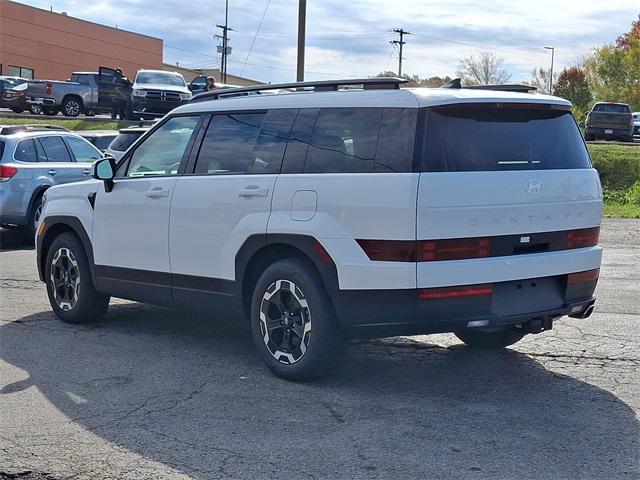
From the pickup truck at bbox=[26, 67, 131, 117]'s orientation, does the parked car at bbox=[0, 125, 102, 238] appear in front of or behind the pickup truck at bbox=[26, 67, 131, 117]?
behind

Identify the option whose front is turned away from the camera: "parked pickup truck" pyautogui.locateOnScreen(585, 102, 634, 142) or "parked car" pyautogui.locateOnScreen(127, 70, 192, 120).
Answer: "parked pickup truck" pyautogui.locateOnScreen(585, 102, 634, 142)

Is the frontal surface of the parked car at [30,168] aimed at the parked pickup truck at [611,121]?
yes

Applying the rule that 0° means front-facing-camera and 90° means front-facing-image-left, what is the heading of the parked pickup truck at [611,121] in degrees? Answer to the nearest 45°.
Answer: approximately 180°

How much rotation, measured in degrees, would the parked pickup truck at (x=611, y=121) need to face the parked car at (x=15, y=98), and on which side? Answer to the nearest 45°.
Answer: approximately 90° to its left

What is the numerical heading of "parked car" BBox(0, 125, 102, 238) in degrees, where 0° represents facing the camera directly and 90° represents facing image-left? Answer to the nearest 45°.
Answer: approximately 225°

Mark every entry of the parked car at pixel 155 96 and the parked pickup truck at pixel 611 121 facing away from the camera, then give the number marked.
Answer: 1

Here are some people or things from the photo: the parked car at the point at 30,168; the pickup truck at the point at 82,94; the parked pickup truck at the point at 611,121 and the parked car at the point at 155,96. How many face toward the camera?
1

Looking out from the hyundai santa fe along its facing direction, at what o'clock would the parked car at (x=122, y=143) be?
The parked car is roughly at 1 o'clock from the hyundai santa fe.

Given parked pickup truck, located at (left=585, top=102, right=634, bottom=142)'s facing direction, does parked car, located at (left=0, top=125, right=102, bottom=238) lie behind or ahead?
behind

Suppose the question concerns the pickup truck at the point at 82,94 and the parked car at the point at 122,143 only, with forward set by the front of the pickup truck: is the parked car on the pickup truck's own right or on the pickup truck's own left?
on the pickup truck's own right

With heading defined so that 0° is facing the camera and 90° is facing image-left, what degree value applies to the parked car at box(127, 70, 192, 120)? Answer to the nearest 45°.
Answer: approximately 0°

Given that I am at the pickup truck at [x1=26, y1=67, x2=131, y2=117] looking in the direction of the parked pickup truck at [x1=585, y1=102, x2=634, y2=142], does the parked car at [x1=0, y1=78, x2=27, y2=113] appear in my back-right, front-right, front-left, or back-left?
back-left

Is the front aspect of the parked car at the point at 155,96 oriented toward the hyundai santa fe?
yes

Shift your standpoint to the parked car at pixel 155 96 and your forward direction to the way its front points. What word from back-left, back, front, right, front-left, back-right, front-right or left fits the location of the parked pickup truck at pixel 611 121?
left
